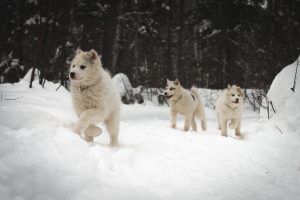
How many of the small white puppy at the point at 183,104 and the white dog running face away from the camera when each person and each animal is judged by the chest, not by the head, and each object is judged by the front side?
0

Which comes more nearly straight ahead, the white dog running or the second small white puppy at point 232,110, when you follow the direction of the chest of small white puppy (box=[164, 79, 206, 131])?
the white dog running

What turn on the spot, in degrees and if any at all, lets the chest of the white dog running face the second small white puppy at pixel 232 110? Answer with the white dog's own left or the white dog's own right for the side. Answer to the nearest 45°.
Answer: approximately 180°

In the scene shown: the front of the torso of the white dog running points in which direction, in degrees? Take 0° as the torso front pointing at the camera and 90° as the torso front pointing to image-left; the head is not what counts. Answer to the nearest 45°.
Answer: approximately 45°

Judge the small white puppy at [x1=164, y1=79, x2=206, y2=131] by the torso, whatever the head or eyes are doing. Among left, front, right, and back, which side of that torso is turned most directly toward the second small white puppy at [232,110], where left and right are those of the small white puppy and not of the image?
left

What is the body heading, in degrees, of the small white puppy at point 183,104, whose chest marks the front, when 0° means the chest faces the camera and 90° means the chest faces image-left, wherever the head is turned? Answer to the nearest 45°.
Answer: approximately 45°

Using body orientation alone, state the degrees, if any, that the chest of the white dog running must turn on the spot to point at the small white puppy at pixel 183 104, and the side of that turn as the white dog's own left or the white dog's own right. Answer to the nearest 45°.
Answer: approximately 180°

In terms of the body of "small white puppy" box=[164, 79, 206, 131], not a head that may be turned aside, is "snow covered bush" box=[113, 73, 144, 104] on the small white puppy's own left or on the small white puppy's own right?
on the small white puppy's own right

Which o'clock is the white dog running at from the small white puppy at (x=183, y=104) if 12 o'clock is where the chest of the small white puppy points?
The white dog running is roughly at 11 o'clock from the small white puppy.
